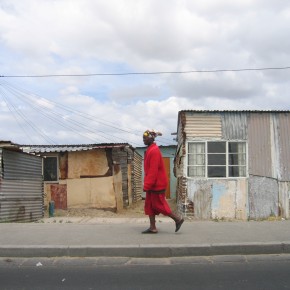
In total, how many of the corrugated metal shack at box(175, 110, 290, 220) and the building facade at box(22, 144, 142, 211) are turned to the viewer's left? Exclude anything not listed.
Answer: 0

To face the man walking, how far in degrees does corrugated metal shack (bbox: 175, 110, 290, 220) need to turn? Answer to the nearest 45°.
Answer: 0° — it already faces them

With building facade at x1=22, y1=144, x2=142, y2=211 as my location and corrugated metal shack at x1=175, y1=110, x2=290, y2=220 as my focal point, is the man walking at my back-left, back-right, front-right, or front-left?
front-right

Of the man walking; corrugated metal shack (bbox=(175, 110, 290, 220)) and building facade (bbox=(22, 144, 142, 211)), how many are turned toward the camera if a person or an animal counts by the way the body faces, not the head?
2

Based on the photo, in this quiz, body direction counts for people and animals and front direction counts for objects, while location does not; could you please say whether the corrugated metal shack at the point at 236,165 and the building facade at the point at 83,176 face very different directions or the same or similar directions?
same or similar directions

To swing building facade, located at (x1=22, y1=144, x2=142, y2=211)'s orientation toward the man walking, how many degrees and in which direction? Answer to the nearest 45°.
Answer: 0° — it already faces them

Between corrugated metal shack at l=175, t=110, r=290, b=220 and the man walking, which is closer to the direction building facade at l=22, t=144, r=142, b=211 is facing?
the man walking

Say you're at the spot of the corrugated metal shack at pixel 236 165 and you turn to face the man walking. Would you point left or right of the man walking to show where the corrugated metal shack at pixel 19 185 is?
right

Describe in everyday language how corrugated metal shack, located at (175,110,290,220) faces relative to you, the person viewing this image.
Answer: facing the viewer
